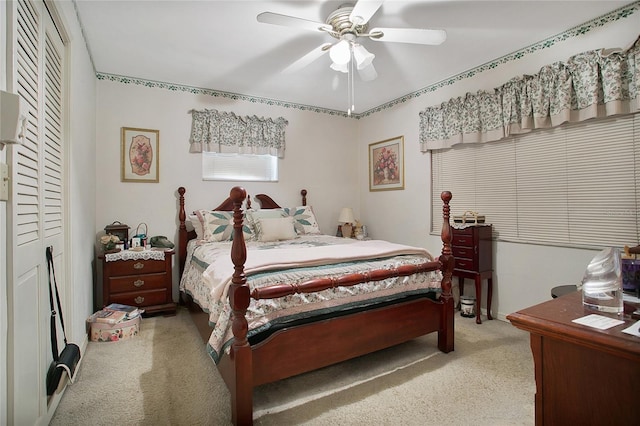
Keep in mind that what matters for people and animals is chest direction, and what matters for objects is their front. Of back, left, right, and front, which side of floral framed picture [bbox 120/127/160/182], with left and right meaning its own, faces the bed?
front

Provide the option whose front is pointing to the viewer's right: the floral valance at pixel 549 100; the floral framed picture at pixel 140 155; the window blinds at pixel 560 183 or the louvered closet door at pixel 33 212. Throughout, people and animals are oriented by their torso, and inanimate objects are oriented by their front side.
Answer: the louvered closet door

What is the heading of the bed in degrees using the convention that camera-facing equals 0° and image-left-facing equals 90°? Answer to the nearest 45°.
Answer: approximately 315°

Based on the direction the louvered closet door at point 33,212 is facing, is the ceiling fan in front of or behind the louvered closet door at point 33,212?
in front

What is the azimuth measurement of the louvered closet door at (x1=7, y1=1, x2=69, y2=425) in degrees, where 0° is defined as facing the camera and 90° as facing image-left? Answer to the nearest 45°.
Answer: approximately 270°

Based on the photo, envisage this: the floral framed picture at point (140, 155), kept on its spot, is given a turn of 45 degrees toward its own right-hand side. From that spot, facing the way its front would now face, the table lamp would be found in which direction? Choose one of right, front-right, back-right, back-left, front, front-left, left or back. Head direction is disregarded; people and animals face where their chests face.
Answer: back-left

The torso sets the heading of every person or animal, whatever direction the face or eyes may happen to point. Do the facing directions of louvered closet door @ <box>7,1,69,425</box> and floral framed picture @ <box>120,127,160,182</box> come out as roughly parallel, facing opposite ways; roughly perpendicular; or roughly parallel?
roughly perpendicular

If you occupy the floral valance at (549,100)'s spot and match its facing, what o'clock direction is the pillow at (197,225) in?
The pillow is roughly at 1 o'clock from the floral valance.

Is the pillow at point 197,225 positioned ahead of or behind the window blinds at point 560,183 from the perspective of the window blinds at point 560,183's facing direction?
ahead

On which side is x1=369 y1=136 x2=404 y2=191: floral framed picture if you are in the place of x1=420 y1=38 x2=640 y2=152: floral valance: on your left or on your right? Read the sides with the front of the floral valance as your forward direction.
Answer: on your right
